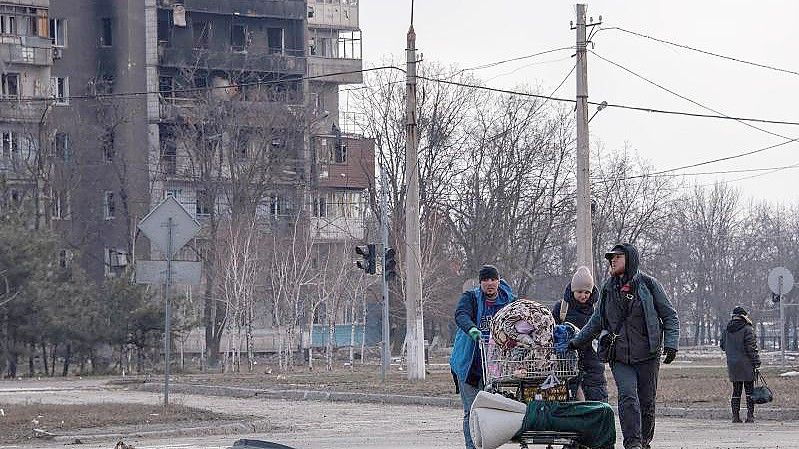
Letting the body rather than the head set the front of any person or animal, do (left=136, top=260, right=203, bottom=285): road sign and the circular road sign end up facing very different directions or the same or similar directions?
same or similar directions

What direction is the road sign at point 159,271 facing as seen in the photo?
away from the camera

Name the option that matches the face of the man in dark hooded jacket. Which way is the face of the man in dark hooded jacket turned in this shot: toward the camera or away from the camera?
toward the camera

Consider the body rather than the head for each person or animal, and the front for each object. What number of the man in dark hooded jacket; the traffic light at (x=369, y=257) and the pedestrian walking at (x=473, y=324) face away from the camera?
0

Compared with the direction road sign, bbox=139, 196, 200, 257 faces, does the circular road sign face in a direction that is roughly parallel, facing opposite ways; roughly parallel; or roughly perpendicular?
roughly parallel

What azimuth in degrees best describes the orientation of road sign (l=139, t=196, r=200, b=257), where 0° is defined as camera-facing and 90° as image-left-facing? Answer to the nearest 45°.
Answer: approximately 180°

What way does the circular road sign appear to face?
away from the camera

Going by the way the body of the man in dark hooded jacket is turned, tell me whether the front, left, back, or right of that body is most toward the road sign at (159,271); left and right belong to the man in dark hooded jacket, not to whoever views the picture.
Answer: right

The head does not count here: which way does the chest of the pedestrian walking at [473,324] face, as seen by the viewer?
toward the camera

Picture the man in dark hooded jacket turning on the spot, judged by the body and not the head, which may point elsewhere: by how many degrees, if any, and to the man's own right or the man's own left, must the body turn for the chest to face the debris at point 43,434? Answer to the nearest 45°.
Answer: approximately 90° to the man's own right

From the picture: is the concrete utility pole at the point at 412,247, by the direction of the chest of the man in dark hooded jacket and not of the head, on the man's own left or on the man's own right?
on the man's own right
